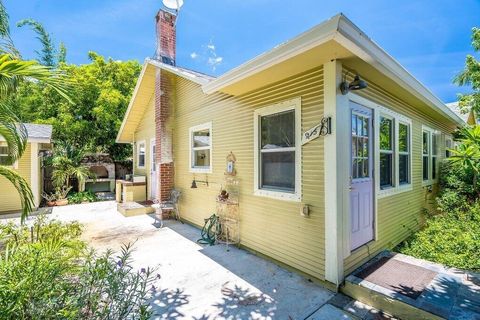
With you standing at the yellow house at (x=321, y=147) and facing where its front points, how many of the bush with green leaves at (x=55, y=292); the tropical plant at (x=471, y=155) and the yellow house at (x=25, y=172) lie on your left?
1

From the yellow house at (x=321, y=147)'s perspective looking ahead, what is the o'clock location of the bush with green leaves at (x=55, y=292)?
The bush with green leaves is roughly at 3 o'clock from the yellow house.

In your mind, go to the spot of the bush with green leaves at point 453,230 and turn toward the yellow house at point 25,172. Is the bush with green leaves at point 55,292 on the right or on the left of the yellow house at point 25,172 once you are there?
left

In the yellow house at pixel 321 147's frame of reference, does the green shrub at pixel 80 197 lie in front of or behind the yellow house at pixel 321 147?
behind

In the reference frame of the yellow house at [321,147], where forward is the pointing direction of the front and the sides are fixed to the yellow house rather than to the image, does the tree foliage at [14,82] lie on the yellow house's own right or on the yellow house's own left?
on the yellow house's own right

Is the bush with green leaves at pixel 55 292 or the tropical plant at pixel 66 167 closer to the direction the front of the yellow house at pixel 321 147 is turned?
the bush with green leaves

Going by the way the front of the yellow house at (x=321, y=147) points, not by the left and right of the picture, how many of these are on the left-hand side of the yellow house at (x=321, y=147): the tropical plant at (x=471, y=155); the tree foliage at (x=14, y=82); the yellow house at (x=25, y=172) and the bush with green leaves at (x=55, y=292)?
1

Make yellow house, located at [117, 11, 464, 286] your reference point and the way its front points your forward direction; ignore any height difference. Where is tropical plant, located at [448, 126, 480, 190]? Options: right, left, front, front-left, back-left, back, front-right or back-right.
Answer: left

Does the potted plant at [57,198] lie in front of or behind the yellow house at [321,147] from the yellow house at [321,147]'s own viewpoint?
behind

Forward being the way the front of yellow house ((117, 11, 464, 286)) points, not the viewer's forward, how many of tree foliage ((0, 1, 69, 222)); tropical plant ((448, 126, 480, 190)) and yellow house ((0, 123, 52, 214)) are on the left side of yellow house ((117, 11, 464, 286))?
1
